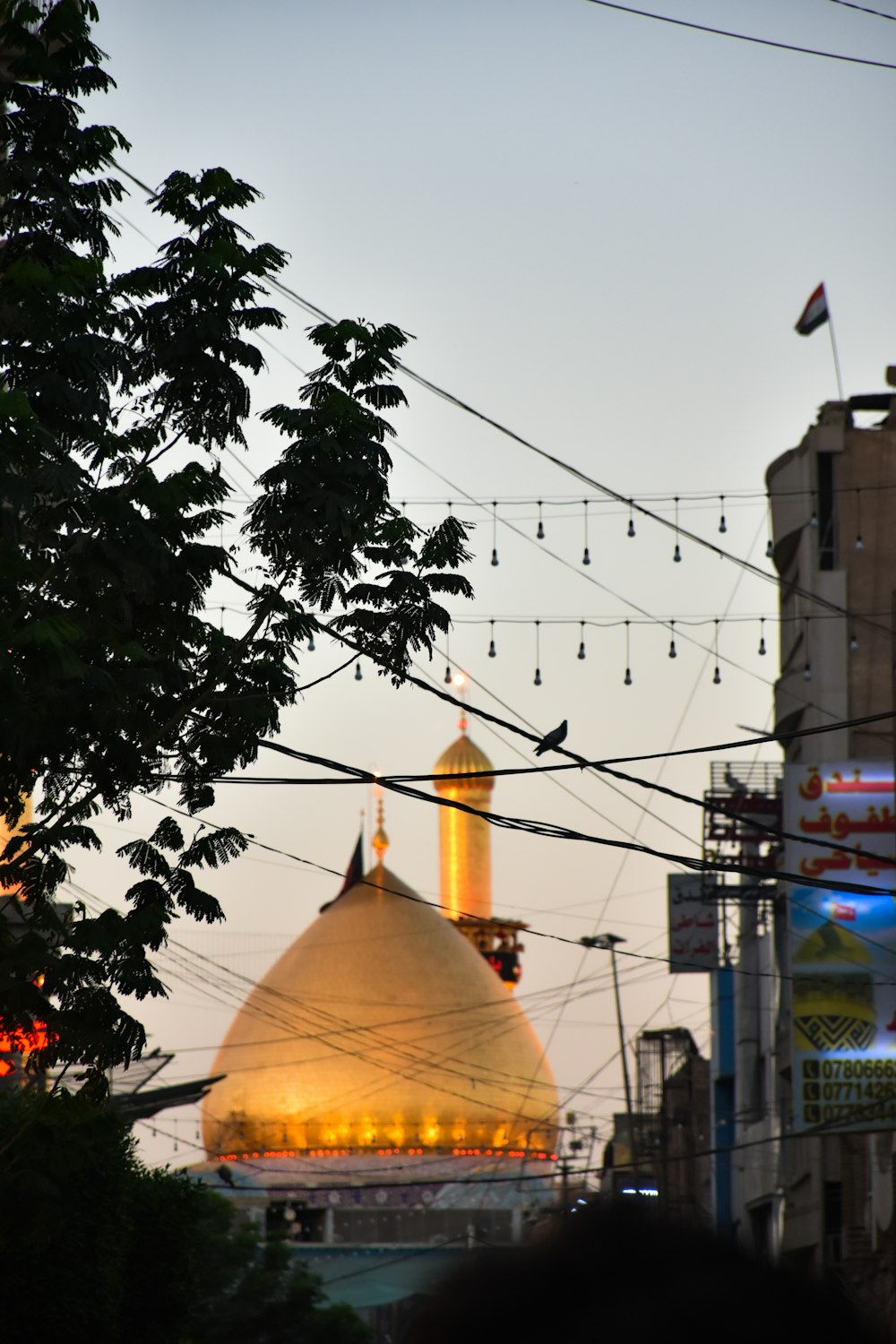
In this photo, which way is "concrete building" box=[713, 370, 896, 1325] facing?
to the viewer's left

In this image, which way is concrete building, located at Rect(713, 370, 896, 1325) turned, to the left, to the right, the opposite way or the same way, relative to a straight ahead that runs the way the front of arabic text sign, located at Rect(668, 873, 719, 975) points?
to the right

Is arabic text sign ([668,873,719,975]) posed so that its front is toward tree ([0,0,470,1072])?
yes

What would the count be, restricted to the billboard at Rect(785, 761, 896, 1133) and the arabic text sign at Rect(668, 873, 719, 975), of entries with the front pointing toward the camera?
2
